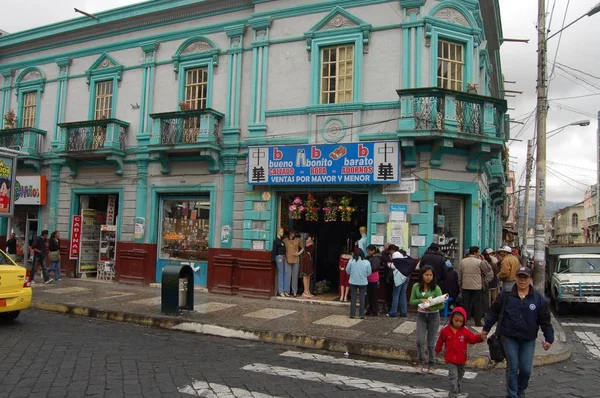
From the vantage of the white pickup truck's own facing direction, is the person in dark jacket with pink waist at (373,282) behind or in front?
in front

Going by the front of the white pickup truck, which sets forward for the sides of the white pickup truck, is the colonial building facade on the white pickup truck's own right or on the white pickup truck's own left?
on the white pickup truck's own right

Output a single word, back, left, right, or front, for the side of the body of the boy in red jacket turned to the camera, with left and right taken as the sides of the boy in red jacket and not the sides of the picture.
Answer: front

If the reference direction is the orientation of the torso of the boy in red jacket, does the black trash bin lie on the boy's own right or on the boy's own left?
on the boy's own right

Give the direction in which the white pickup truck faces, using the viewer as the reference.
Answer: facing the viewer

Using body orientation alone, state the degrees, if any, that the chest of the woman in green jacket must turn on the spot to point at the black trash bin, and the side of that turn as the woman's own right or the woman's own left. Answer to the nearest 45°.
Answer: approximately 90° to the woman's own right

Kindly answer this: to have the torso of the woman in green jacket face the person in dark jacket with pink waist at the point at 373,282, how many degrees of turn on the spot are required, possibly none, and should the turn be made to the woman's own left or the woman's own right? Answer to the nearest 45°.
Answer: approximately 180°

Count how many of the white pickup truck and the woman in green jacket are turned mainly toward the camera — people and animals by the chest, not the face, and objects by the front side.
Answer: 2

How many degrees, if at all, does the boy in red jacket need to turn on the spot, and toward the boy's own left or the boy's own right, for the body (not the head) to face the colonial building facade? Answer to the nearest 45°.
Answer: approximately 135° to the boy's own right

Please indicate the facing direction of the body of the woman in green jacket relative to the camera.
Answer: toward the camera

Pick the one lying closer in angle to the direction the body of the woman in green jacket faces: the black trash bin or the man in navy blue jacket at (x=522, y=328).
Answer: the man in navy blue jacket
